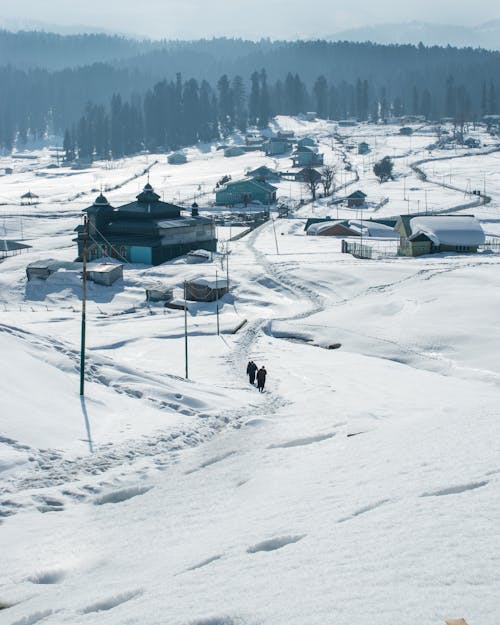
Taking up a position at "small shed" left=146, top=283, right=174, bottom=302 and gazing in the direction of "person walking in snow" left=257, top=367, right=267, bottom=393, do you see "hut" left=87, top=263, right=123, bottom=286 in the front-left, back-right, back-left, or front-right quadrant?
back-right

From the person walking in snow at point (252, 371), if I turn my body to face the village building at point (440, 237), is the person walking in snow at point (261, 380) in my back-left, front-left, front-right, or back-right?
back-right
